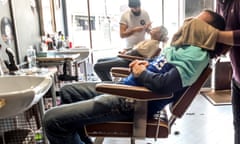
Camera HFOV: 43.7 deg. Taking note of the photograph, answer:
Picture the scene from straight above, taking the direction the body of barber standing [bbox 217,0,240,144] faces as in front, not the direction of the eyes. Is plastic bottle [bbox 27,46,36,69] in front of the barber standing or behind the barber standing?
in front

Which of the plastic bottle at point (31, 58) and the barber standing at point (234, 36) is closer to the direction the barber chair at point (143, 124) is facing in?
the plastic bottle

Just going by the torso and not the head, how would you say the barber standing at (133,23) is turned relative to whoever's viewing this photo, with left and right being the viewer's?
facing the viewer

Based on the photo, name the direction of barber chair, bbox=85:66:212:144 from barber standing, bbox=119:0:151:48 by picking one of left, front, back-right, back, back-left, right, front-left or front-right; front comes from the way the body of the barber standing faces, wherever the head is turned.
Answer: front

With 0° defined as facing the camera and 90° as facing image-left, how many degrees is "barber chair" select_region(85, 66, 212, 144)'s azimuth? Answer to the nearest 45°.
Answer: approximately 90°

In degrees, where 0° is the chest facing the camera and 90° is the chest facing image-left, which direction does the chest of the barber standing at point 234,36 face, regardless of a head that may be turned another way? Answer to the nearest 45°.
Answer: approximately 90°

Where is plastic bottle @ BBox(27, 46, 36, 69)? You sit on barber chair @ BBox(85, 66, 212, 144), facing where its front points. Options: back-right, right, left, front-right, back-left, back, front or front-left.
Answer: front-right

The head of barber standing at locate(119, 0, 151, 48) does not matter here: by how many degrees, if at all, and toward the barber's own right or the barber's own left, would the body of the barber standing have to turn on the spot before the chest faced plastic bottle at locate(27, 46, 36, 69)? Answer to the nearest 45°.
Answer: approximately 45° to the barber's own right

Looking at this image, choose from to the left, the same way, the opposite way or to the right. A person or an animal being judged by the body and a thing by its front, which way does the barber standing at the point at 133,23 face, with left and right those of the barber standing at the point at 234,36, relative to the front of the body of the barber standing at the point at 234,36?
to the left

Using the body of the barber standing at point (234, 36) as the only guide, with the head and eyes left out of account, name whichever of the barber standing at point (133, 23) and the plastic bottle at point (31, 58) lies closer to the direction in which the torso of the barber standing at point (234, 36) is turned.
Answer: the plastic bottle

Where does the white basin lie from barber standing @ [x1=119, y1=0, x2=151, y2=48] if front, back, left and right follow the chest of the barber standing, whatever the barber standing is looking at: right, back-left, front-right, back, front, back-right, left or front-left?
front
